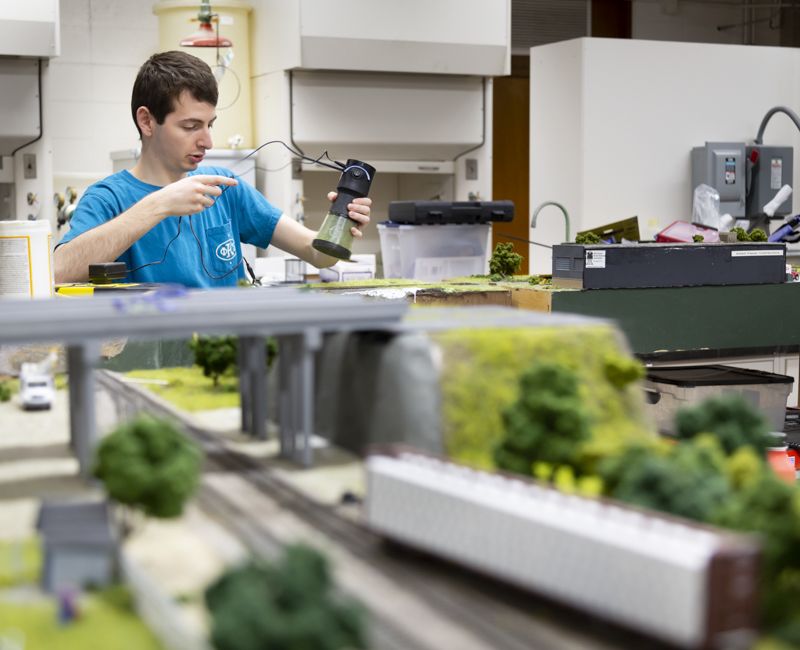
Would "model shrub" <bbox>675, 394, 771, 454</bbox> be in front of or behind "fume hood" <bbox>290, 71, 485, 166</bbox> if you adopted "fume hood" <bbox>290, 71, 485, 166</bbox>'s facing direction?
in front

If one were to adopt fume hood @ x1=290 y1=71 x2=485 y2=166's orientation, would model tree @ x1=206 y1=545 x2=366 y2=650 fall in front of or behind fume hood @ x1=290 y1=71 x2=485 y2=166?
in front

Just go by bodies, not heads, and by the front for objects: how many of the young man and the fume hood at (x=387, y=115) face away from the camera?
0

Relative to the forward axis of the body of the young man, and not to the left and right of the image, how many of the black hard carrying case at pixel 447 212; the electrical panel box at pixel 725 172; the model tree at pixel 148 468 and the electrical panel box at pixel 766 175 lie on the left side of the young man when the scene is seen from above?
3

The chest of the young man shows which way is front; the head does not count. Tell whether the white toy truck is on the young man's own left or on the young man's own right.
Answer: on the young man's own right

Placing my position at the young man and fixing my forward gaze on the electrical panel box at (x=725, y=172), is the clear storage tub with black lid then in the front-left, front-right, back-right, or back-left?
front-right

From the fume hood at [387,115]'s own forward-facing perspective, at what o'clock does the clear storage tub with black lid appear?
The clear storage tub with black lid is roughly at 11 o'clock from the fume hood.

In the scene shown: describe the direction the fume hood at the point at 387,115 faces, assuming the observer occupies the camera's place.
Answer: facing the viewer

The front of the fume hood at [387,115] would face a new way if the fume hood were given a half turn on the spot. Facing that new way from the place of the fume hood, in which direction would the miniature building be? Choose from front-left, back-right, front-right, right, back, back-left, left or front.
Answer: back

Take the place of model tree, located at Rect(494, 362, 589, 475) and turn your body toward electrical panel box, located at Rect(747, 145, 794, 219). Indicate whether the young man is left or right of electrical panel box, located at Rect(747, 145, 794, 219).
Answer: left

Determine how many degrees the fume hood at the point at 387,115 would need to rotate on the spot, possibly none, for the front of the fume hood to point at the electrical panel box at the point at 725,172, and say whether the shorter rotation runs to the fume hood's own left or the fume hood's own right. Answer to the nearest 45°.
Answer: approximately 90° to the fume hood's own left

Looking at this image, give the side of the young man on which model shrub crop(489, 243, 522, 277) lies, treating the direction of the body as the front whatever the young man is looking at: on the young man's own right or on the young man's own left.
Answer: on the young man's own left

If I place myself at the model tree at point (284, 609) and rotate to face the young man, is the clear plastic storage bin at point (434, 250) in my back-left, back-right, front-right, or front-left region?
front-right

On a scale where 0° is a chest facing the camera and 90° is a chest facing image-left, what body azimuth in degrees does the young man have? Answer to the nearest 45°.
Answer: approximately 315°

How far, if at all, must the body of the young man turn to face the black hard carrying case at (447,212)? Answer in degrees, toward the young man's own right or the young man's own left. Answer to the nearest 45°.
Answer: approximately 90° to the young man's own left

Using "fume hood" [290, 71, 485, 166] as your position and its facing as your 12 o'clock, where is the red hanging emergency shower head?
The red hanging emergency shower head is roughly at 2 o'clock from the fume hood.

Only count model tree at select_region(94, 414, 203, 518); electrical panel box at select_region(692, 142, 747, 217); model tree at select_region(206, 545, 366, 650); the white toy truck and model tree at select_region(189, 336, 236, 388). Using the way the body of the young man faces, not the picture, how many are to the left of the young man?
1

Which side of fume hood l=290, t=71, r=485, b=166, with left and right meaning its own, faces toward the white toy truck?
front
